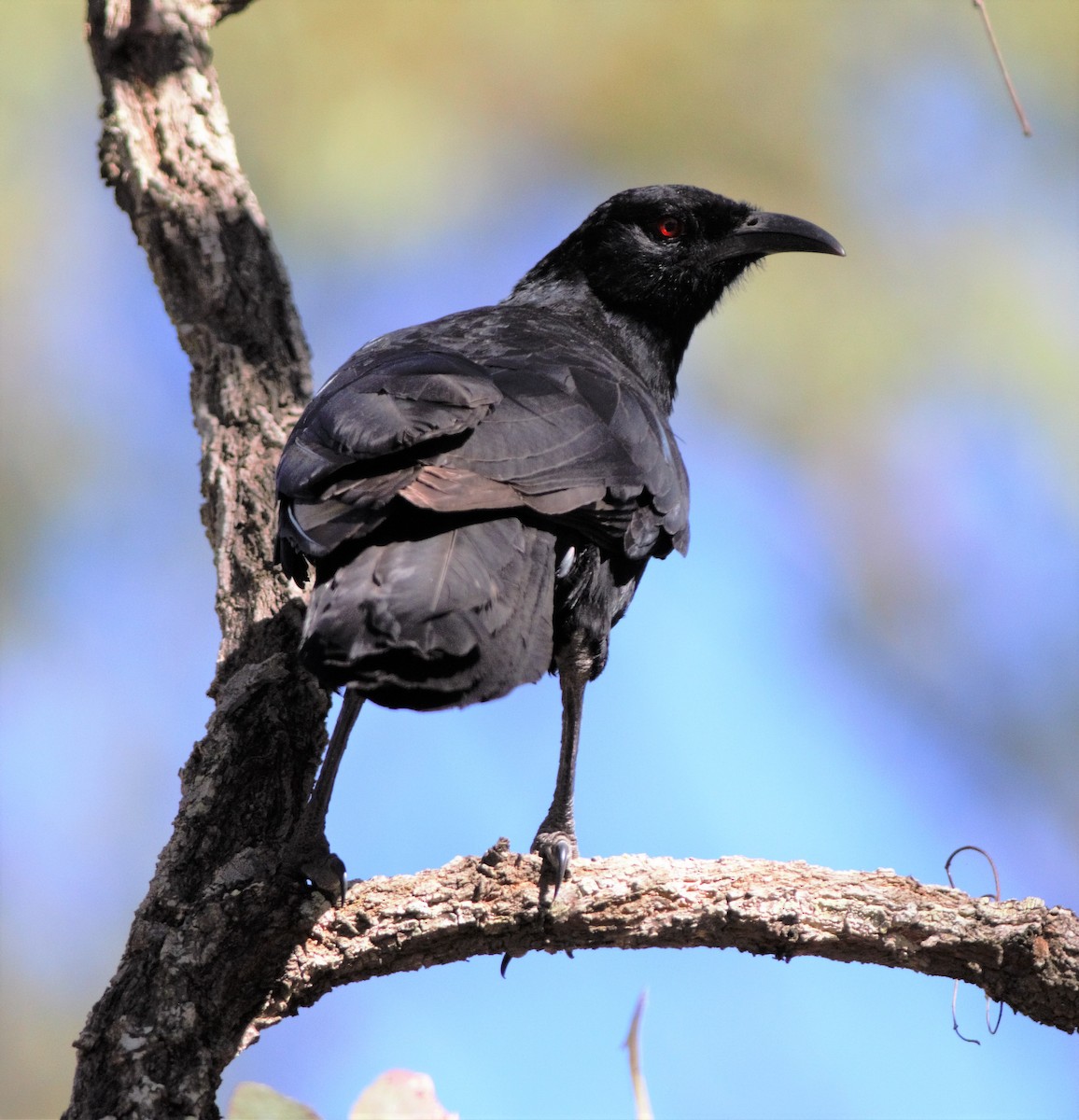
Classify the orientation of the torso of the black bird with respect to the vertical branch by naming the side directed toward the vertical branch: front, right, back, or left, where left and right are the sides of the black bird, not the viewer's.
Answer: left

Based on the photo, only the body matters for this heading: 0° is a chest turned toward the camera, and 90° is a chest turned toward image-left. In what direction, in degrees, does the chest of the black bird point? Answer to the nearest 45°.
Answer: approximately 225°
